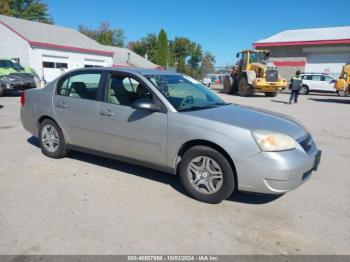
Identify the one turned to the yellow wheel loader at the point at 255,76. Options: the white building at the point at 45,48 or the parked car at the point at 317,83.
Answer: the white building

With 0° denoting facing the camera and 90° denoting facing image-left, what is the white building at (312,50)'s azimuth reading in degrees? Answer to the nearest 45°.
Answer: approximately 0°

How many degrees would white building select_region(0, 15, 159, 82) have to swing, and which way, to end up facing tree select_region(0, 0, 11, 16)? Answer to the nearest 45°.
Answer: approximately 135° to its left

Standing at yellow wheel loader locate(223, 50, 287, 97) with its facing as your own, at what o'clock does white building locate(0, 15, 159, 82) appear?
The white building is roughly at 11 o'clock from the yellow wheel loader.

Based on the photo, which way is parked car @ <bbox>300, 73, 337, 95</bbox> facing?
to the viewer's right

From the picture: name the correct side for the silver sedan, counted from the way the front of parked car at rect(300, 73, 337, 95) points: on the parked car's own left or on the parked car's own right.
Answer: on the parked car's own right

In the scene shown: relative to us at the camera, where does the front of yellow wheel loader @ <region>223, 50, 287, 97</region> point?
facing away from the viewer and to the left of the viewer
